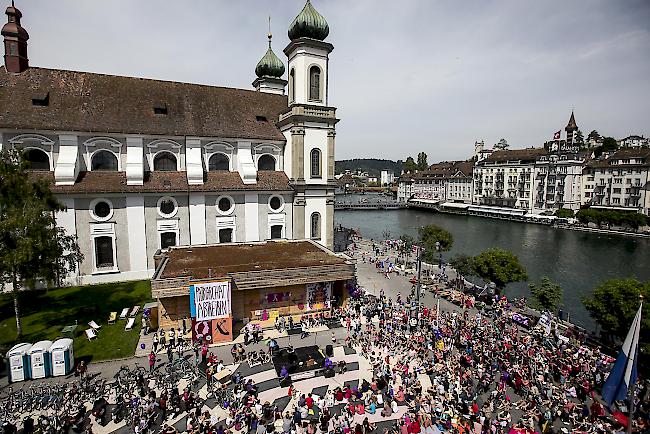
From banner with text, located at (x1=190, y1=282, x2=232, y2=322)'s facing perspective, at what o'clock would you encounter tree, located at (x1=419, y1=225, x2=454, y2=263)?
The tree is roughly at 8 o'clock from the banner with text.

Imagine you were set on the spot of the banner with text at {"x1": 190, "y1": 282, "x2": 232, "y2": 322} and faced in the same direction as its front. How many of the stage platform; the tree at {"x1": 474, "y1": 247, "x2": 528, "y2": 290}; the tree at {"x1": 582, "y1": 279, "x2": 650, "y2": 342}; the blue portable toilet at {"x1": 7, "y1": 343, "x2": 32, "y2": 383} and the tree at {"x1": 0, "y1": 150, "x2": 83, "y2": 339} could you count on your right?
2

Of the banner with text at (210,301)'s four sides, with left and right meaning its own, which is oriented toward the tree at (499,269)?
left

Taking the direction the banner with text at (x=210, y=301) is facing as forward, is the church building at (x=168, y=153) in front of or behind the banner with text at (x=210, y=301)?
behind

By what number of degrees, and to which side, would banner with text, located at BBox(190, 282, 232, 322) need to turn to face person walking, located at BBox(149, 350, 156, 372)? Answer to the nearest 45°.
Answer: approximately 45° to its right

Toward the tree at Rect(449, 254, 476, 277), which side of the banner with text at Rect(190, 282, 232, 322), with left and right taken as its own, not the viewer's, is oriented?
left

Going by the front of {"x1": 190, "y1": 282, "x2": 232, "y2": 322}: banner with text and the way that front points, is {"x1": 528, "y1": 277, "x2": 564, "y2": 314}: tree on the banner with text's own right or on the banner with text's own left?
on the banner with text's own left

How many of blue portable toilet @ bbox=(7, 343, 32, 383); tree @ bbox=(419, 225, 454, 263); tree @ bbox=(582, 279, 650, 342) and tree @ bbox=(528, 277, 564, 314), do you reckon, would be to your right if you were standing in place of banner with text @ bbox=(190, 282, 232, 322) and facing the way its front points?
1

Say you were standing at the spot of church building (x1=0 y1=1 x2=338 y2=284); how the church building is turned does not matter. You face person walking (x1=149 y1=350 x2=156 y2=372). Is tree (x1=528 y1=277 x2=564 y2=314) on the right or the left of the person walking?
left

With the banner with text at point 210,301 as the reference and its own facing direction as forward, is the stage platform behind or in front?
in front

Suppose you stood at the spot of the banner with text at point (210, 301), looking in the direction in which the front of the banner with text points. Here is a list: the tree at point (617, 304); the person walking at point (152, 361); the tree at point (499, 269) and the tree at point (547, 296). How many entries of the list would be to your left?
3

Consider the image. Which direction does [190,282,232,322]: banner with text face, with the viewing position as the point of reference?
facing the viewer

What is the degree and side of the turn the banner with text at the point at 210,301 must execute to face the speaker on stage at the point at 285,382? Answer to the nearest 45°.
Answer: approximately 45° to its left
